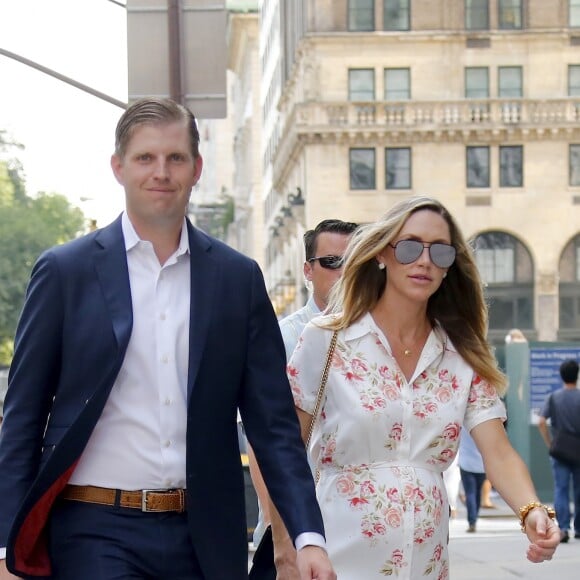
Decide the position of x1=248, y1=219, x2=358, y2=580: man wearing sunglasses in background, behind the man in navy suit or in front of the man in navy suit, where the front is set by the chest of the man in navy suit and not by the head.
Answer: behind

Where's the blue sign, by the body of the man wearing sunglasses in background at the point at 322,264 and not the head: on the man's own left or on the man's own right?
on the man's own left

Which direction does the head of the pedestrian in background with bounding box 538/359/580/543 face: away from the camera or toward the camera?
away from the camera

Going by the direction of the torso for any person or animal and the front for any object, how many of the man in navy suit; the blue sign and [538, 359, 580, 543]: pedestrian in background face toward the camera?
2

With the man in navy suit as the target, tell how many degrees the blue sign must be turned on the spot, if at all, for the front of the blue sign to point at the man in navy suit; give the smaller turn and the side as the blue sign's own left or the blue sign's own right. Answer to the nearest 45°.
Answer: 0° — it already faces them

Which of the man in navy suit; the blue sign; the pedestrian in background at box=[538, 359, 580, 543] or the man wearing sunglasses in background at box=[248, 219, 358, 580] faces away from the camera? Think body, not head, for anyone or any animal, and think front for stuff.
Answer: the pedestrian in background

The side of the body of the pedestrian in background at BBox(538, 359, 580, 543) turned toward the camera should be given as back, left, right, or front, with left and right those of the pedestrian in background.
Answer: back

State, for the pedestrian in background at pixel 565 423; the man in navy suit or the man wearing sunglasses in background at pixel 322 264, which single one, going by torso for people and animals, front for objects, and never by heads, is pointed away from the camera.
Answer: the pedestrian in background

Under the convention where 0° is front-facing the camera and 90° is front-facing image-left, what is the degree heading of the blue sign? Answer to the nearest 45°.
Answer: approximately 0°

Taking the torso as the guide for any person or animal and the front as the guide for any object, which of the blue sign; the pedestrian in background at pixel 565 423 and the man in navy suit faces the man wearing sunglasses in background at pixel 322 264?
the blue sign

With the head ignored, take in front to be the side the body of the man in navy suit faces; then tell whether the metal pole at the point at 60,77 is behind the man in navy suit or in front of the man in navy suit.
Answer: behind

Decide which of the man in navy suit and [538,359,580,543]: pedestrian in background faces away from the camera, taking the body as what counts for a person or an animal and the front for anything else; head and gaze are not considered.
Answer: the pedestrian in background

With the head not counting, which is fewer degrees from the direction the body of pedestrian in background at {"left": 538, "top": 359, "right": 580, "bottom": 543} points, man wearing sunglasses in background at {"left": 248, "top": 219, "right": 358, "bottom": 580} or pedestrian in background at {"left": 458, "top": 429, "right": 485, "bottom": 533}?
the pedestrian in background
